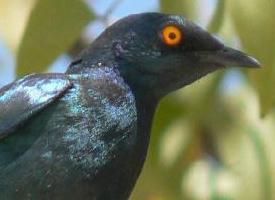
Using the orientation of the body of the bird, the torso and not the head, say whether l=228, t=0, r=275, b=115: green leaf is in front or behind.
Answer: in front

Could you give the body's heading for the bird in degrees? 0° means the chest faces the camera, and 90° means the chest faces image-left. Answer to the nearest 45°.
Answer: approximately 270°
